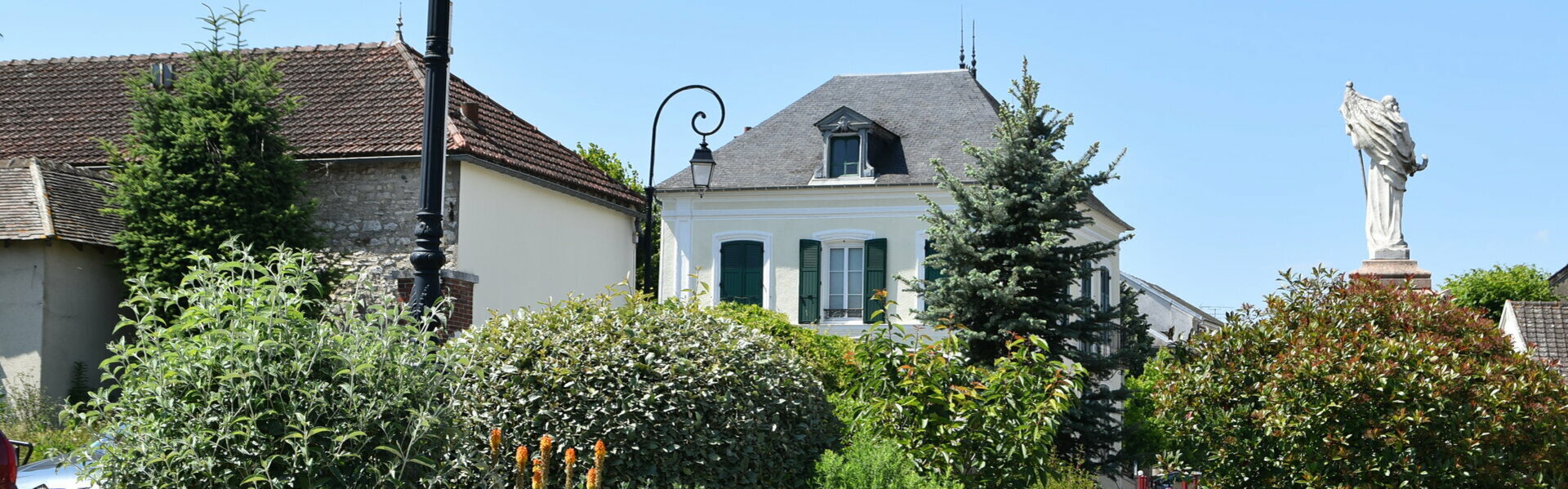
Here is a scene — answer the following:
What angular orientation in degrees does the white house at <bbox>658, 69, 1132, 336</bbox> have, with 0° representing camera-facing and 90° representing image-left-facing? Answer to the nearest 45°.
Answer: approximately 0°

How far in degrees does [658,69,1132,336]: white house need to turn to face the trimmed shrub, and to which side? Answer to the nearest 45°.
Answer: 0° — it already faces it

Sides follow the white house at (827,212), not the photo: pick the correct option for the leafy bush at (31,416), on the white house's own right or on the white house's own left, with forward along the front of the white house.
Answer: on the white house's own right

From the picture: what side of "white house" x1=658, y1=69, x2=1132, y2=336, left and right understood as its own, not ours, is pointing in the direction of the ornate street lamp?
front

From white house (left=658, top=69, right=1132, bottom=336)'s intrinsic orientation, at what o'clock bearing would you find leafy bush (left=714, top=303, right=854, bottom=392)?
The leafy bush is roughly at 12 o'clock from the white house.

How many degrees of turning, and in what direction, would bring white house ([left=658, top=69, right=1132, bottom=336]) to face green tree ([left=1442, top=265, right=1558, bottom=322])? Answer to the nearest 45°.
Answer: approximately 135° to its left

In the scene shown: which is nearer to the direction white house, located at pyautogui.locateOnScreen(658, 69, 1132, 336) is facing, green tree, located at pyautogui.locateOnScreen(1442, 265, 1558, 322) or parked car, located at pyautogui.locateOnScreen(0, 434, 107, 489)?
the parked car

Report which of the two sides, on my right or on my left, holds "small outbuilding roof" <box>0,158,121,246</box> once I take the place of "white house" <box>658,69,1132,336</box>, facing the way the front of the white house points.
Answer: on my right
